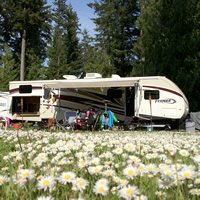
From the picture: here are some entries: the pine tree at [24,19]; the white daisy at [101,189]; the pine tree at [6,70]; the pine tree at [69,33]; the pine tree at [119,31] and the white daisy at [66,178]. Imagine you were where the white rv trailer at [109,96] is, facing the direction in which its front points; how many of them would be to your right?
2

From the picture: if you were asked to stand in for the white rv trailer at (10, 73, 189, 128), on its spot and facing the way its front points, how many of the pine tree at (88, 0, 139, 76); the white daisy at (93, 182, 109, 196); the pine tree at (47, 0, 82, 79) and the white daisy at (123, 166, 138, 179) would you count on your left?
2

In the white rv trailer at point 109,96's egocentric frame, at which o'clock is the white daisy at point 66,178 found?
The white daisy is roughly at 3 o'clock from the white rv trailer.

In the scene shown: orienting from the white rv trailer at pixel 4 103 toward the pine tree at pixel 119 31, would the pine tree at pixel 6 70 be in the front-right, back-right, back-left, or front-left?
front-left

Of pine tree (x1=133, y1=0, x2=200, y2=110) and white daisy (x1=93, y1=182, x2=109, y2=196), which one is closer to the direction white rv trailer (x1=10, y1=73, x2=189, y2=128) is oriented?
the pine tree

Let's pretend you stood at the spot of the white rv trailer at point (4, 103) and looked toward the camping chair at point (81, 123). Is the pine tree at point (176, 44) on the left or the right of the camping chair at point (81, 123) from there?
left

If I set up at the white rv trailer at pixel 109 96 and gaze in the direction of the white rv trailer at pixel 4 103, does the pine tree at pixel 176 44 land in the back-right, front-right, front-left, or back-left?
back-right

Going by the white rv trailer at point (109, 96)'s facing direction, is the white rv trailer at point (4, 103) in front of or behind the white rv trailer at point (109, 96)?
behind

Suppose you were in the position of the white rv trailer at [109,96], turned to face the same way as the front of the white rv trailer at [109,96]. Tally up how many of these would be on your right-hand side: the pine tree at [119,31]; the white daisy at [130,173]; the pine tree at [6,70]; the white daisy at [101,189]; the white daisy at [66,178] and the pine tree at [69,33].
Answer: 3

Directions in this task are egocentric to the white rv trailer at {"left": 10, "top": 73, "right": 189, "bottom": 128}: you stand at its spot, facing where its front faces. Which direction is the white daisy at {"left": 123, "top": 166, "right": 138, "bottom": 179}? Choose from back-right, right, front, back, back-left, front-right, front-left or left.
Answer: right

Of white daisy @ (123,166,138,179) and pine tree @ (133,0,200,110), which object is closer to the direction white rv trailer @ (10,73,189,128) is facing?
the pine tree

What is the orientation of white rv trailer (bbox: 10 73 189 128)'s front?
to the viewer's right

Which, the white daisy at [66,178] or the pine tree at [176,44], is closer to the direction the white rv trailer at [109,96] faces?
the pine tree

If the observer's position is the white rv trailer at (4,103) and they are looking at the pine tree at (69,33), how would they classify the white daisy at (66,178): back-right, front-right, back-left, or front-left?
back-right

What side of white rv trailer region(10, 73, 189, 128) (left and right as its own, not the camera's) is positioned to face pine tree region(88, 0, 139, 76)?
left

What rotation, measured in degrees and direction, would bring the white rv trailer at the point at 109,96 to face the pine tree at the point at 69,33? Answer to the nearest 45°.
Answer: approximately 90° to its left
